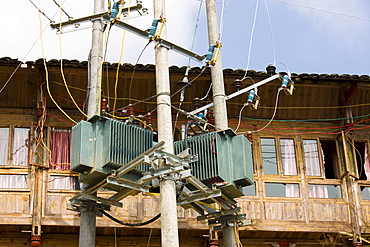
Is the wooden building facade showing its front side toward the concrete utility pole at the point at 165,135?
yes

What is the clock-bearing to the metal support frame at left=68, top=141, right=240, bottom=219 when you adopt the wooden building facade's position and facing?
The metal support frame is roughly at 12 o'clock from the wooden building facade.

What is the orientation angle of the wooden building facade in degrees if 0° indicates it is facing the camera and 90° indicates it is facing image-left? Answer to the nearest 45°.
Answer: approximately 0°

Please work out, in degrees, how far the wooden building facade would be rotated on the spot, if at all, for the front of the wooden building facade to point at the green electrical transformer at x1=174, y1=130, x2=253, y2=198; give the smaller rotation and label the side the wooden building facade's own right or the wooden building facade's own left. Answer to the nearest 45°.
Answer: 0° — it already faces it

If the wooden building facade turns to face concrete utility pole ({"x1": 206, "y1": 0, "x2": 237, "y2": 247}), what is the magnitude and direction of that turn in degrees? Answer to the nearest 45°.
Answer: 0° — it already faces it

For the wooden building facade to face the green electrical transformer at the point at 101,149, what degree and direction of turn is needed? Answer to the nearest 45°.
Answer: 0° — it already faces it
